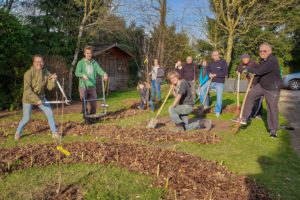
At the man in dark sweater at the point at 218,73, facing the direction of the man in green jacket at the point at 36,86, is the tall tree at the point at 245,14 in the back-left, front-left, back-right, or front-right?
back-right

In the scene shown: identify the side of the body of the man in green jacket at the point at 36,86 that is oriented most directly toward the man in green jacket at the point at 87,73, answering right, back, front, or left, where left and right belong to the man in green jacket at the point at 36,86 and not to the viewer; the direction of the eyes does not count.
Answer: left

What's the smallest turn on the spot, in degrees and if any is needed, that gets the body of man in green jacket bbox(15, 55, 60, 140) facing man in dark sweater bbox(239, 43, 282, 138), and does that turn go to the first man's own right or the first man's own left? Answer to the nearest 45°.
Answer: approximately 45° to the first man's own left

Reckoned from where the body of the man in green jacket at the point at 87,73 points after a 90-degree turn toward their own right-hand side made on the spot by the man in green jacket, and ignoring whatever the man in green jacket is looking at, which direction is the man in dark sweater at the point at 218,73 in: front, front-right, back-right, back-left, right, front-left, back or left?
back

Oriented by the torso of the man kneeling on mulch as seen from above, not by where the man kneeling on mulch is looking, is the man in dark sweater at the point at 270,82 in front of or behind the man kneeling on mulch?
behind

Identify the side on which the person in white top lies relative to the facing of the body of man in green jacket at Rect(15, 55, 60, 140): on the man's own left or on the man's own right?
on the man's own left

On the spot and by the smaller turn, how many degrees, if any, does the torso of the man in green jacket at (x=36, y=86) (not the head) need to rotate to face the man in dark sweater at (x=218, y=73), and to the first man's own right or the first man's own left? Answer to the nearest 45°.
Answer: approximately 45° to the first man's own left

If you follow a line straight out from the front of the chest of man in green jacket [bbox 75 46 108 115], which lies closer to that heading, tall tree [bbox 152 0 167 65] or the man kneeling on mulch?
the man kneeling on mulch
